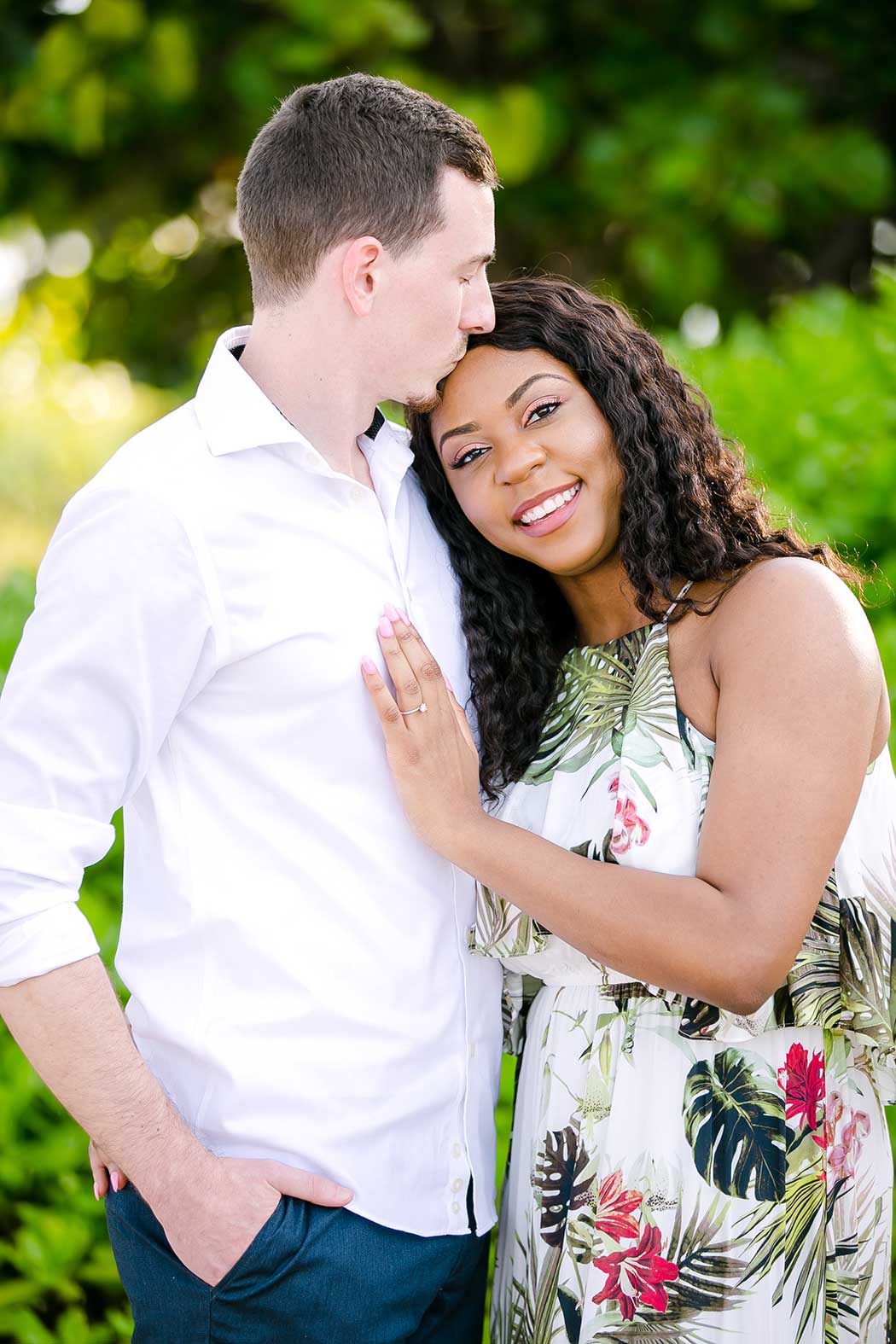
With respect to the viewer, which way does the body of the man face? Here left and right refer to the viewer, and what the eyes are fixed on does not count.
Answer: facing the viewer and to the right of the viewer

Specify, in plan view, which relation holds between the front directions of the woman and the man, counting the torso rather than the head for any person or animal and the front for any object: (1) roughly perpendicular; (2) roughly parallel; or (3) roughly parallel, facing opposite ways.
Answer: roughly perpendicular

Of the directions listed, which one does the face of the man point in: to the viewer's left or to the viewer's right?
to the viewer's right

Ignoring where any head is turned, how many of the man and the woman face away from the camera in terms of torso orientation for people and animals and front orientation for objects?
0
